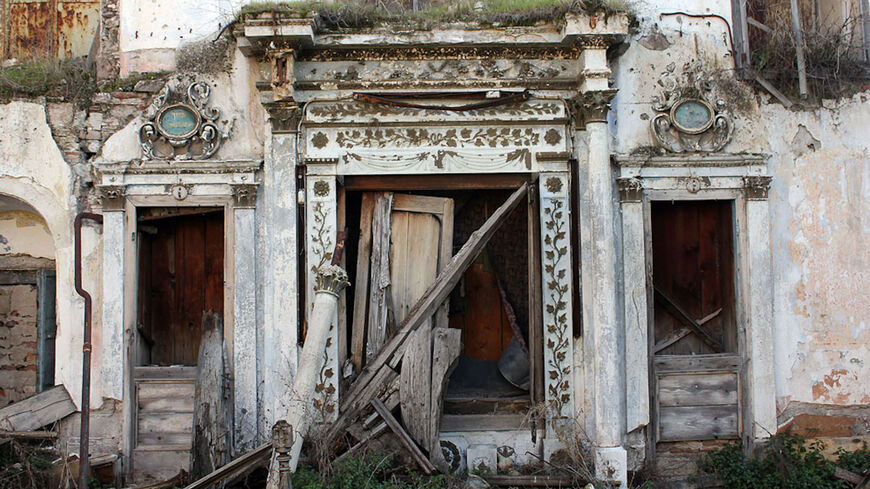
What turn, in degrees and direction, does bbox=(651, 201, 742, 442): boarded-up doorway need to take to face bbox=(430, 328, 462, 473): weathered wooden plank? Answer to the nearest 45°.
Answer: approximately 45° to its right

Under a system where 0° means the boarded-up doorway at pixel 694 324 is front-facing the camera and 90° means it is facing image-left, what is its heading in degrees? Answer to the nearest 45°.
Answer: approximately 0°

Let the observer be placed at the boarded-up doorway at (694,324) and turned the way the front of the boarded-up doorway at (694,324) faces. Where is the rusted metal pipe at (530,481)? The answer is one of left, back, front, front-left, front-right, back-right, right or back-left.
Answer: front-right

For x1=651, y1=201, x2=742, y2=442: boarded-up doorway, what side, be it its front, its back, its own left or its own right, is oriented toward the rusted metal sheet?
right

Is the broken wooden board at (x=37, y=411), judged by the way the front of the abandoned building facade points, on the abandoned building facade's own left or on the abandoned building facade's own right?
on the abandoned building facade's own right

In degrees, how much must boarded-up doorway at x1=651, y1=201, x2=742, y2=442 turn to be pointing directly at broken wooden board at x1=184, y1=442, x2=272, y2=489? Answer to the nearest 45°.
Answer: approximately 45° to its right

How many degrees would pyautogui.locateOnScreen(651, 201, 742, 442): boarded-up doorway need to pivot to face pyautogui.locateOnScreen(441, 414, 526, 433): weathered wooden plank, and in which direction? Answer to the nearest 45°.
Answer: approximately 45° to its right

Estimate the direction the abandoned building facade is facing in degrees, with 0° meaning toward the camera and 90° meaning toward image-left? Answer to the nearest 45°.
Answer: approximately 0°

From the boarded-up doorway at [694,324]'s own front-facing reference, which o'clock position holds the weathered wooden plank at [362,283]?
The weathered wooden plank is roughly at 2 o'clock from the boarded-up doorway.
